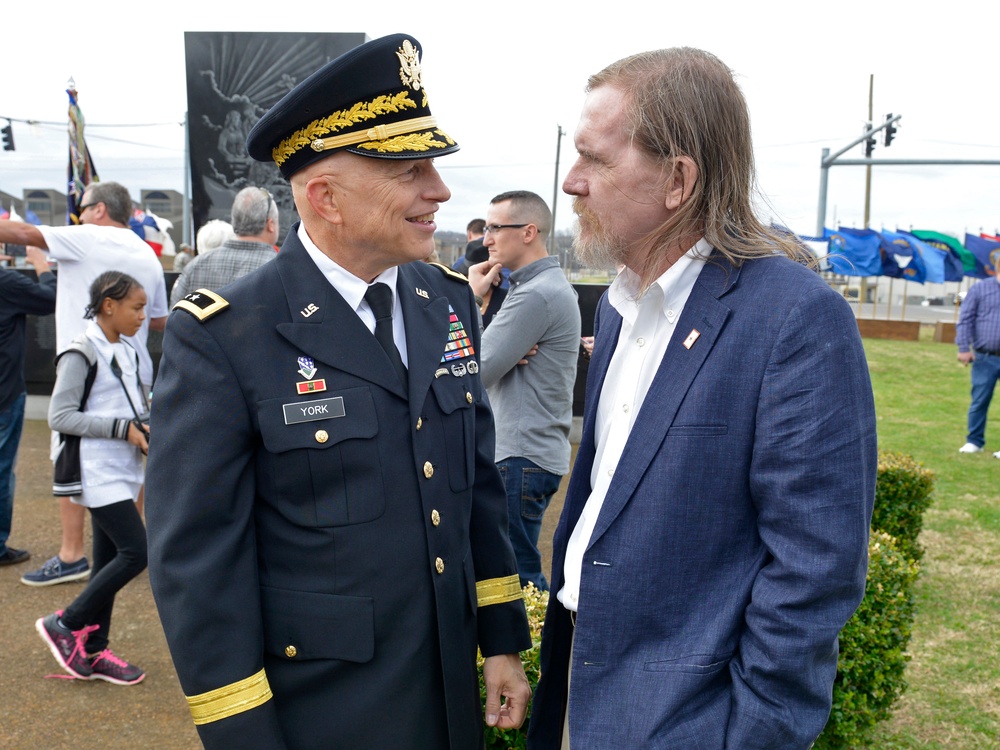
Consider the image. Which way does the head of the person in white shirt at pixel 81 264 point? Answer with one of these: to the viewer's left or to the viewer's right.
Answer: to the viewer's left

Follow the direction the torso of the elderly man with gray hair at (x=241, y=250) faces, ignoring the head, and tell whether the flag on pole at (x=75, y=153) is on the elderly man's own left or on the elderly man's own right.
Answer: on the elderly man's own left

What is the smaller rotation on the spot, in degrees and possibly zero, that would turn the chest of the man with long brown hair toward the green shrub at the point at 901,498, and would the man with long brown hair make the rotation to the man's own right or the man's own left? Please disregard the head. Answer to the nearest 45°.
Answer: approximately 135° to the man's own right

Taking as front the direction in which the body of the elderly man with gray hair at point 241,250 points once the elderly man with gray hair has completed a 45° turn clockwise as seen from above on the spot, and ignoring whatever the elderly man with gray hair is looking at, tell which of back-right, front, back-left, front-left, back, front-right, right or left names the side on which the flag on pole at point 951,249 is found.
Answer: front-left

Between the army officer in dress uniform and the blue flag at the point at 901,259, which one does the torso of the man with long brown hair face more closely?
the army officer in dress uniform

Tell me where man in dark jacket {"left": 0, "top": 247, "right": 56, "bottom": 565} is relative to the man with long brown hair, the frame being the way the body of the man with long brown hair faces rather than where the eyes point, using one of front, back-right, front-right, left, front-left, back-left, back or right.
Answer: right

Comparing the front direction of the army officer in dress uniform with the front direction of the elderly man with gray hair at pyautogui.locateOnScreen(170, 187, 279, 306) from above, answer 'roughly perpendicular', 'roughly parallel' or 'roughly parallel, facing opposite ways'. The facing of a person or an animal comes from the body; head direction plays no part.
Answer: roughly perpendicular

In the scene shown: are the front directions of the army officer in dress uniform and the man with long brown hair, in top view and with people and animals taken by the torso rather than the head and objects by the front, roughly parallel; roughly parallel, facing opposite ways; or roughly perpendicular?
roughly perpendicular

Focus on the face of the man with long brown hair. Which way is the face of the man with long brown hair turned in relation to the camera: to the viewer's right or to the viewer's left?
to the viewer's left

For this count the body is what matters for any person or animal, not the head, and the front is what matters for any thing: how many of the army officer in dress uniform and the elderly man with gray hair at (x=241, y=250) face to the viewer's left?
0

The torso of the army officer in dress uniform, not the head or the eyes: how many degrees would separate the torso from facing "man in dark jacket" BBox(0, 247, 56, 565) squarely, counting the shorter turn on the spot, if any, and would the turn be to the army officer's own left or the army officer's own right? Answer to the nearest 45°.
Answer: approximately 180°

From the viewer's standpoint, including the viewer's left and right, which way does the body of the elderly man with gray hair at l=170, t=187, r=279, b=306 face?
facing away from the viewer and to the right of the viewer

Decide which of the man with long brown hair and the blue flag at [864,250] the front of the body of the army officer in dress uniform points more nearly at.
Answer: the man with long brown hair
